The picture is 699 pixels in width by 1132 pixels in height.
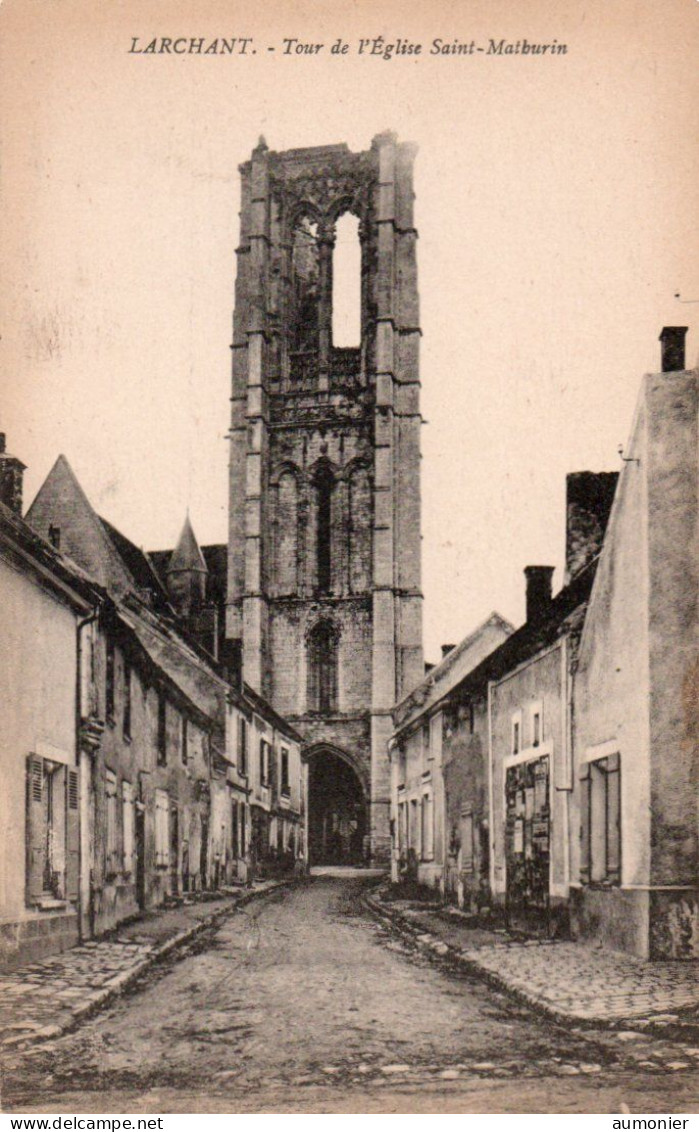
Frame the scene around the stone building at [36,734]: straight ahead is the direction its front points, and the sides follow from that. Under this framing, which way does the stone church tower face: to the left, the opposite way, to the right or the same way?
to the right

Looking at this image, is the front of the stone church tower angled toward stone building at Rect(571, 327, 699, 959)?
yes

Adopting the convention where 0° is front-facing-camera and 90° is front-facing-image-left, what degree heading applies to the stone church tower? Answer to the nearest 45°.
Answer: approximately 0°

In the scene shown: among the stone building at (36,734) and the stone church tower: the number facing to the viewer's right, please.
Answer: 1

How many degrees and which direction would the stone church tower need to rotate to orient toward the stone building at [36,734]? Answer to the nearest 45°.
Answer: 0° — it already faces it

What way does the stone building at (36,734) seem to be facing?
to the viewer's right

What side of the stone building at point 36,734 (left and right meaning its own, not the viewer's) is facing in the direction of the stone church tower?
left

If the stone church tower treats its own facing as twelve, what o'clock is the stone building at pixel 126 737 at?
The stone building is roughly at 12 o'clock from the stone church tower.
